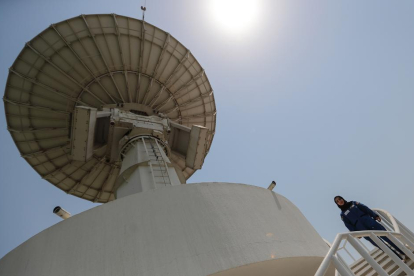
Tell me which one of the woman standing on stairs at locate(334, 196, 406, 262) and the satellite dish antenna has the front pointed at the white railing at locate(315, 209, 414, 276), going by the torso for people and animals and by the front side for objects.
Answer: the woman standing on stairs

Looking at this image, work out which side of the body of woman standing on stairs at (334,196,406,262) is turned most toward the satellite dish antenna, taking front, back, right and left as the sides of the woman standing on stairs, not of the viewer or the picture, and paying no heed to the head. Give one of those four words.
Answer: right

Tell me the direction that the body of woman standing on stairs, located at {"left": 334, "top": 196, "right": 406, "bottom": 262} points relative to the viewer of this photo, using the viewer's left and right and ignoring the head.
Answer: facing the viewer

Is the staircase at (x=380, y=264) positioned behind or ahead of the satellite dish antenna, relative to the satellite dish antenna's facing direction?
behind

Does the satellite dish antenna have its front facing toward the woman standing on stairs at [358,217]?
no
